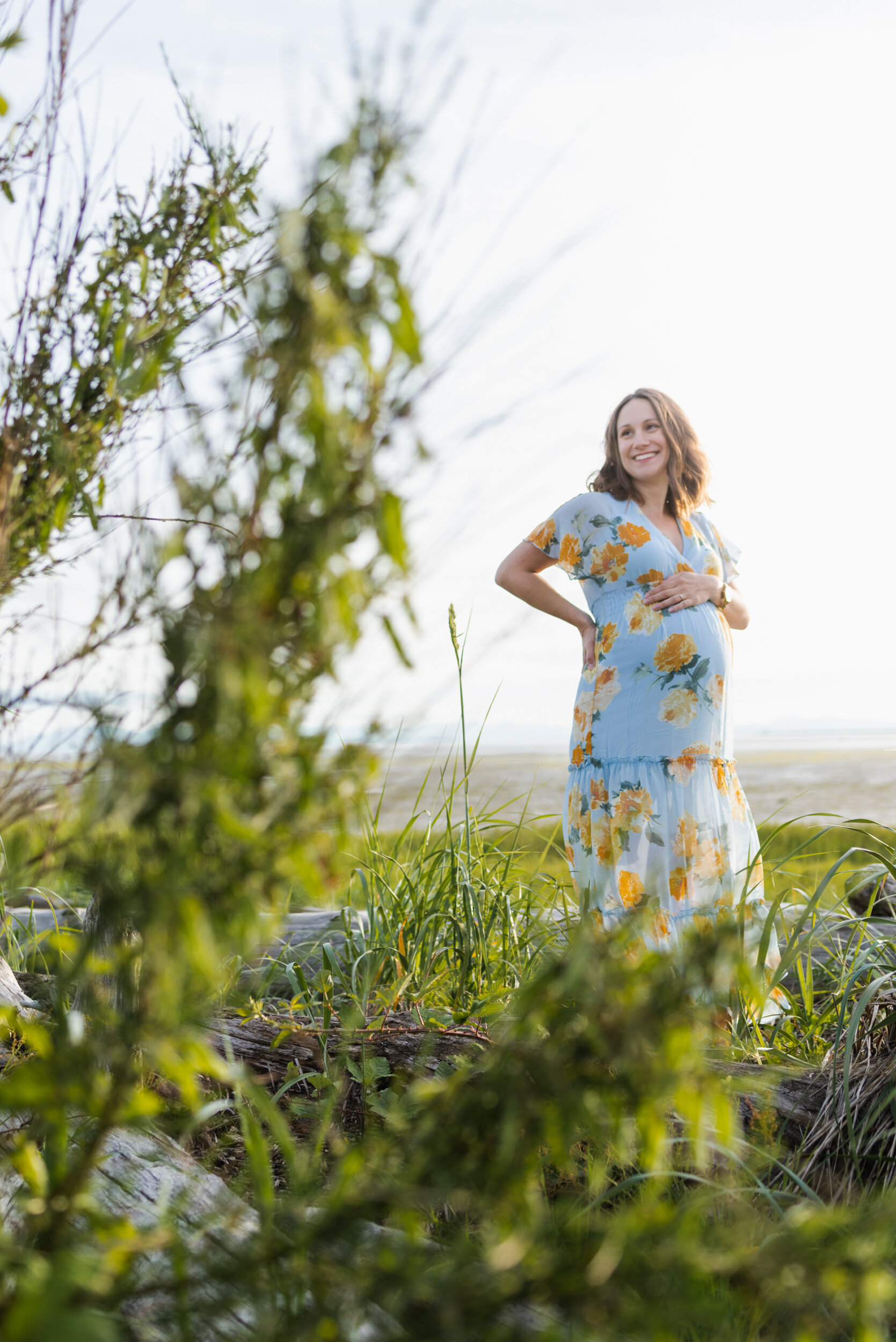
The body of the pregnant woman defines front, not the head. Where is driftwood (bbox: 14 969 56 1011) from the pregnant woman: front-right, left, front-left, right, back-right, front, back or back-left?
right

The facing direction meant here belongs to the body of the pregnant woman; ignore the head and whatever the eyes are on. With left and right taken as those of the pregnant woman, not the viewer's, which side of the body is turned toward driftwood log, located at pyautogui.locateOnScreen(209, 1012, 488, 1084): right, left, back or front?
right

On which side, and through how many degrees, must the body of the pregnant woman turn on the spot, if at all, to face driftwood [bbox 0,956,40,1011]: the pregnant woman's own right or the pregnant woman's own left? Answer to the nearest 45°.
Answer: approximately 90° to the pregnant woman's own right

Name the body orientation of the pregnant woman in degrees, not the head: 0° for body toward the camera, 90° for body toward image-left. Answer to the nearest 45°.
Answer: approximately 315°
